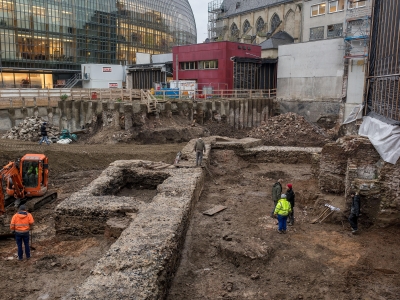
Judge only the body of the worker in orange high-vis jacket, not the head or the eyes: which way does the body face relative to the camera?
away from the camera

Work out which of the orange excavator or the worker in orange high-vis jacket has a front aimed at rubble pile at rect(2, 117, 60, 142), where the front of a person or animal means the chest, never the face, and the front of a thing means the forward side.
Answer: the worker in orange high-vis jacket

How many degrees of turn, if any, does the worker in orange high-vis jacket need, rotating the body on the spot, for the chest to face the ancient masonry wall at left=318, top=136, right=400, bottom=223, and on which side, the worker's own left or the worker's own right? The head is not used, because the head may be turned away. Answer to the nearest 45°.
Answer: approximately 90° to the worker's own right

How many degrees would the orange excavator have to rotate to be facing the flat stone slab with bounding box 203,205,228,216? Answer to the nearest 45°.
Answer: approximately 90° to its left

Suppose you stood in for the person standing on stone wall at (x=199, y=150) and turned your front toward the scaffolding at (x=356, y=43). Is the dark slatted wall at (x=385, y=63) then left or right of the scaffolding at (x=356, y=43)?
right

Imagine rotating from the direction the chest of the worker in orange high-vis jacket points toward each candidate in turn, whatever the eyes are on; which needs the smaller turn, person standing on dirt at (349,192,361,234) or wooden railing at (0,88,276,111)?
the wooden railing

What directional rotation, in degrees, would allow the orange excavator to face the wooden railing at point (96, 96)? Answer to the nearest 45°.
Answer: approximately 135° to its right

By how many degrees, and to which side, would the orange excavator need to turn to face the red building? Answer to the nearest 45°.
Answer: approximately 180°
